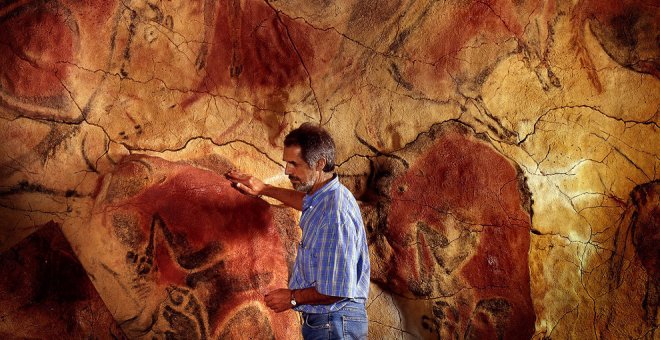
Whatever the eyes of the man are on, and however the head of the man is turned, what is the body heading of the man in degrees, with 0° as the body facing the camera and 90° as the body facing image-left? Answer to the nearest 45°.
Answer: approximately 90°
